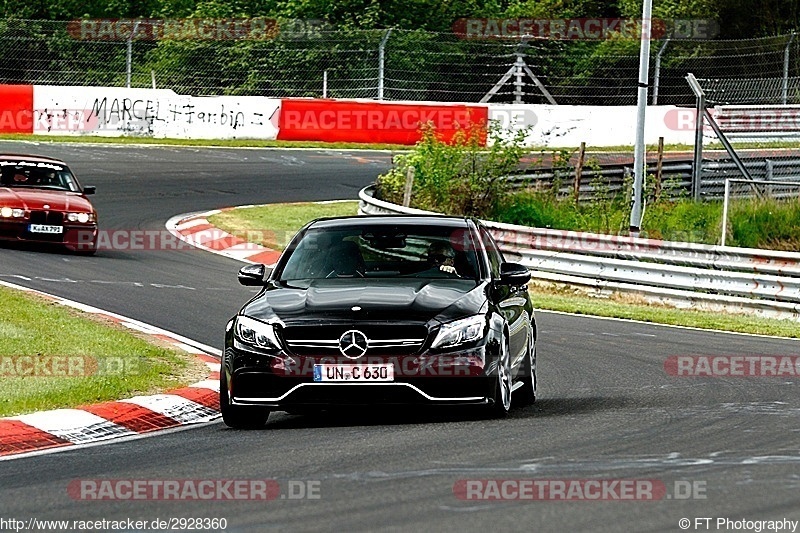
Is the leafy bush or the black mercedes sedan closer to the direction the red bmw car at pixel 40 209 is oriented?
the black mercedes sedan

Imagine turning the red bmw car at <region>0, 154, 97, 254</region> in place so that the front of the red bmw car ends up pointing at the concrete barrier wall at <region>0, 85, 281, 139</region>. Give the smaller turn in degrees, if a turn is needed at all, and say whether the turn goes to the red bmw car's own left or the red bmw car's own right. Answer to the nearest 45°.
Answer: approximately 180°

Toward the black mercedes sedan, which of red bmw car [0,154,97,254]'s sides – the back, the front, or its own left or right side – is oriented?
front

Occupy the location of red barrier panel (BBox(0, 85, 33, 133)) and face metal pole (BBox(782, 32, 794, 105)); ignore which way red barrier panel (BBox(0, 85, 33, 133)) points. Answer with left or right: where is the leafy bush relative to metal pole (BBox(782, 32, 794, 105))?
right

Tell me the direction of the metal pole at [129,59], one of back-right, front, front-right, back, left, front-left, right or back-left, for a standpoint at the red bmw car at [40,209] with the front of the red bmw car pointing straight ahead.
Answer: back

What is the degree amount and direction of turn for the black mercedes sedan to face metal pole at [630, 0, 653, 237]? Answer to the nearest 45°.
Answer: approximately 180°

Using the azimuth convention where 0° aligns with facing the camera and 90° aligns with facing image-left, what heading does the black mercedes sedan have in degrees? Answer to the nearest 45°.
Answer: approximately 0°

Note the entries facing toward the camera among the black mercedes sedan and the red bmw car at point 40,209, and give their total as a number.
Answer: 2

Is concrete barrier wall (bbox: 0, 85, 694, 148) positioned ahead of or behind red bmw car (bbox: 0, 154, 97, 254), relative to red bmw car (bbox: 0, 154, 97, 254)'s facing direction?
behind

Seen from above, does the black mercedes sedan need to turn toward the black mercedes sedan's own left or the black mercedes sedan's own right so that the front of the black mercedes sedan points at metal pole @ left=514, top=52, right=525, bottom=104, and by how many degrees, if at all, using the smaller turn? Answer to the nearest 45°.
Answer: approximately 180°

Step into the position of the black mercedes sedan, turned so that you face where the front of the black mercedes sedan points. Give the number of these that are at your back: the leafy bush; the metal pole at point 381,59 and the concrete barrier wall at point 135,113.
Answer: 3

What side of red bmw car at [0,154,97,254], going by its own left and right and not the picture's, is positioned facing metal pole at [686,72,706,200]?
left

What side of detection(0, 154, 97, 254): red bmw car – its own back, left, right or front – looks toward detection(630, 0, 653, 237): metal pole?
left
